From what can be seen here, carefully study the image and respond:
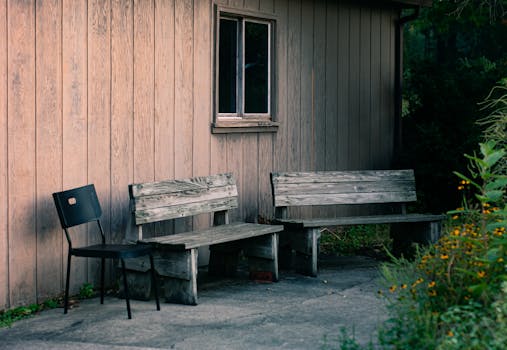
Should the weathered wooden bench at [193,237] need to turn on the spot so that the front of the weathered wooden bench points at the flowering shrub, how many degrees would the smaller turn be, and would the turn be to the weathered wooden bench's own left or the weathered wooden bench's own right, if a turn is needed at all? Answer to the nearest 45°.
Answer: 0° — it already faces it

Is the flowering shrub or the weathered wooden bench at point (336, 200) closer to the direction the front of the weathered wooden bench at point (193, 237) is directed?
the flowering shrub

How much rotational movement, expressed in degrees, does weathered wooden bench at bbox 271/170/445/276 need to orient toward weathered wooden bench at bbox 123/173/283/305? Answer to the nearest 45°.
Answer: approximately 90° to its right

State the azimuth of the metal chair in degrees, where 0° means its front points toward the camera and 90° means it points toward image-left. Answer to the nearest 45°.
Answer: approximately 315°

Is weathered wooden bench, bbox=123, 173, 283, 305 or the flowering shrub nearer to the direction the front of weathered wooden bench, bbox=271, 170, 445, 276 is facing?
the flowering shrub

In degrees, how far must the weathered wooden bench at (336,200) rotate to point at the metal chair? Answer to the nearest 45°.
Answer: approximately 90° to its right

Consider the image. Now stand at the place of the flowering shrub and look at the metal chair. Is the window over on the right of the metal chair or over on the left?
right

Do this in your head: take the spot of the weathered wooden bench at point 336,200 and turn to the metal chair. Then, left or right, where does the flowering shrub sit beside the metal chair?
left

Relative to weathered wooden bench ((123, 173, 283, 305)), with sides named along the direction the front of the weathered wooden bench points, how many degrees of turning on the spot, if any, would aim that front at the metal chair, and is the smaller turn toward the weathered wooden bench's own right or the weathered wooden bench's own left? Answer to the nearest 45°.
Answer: approximately 90° to the weathered wooden bench's own right
